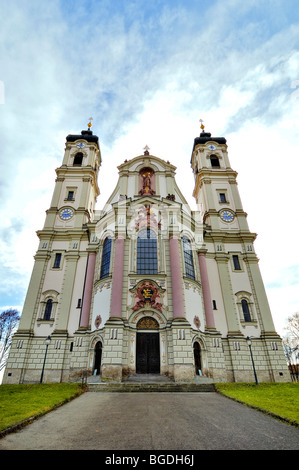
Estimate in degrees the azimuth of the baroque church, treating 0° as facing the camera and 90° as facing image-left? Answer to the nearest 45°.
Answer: approximately 0°
